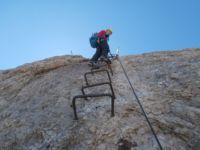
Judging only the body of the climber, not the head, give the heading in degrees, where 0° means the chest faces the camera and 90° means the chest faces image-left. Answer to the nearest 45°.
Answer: approximately 270°
